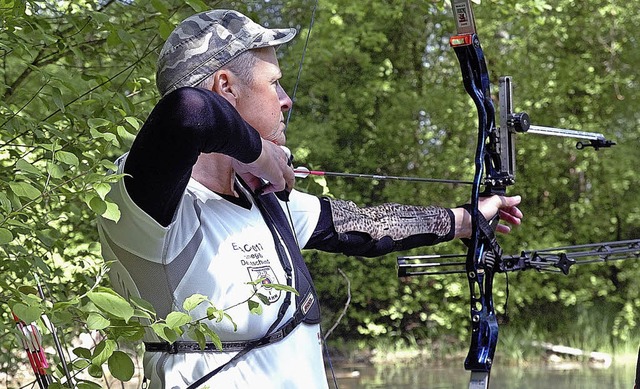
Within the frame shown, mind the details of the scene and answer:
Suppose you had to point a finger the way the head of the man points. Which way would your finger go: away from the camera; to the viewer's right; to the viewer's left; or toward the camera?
to the viewer's right

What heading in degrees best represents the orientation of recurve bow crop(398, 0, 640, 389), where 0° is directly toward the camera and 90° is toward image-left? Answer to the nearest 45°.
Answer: approximately 270°
